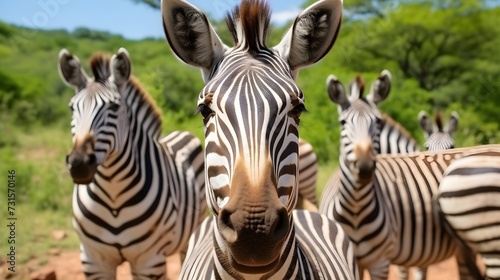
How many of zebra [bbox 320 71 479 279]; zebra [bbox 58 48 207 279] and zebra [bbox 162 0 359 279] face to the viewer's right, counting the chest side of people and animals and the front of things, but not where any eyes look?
0

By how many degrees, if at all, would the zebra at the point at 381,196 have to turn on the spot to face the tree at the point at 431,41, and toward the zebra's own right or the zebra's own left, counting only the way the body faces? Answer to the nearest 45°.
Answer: approximately 135° to the zebra's own right

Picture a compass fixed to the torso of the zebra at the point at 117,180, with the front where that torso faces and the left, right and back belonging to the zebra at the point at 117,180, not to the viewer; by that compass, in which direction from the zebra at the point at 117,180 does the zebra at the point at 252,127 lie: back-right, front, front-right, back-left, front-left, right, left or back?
front-left

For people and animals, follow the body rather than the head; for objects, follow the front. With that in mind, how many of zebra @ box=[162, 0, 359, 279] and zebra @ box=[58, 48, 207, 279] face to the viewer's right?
0

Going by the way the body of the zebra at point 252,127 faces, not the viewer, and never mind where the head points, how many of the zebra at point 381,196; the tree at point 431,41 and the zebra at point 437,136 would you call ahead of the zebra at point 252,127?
0

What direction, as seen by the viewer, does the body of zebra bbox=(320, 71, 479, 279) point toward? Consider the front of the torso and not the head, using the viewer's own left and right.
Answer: facing the viewer and to the left of the viewer

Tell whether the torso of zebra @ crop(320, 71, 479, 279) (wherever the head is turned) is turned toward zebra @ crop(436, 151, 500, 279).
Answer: no

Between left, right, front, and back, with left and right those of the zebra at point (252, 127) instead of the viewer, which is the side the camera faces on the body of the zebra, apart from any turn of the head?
front

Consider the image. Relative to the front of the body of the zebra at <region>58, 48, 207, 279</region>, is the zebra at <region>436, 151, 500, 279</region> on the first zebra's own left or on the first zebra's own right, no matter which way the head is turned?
on the first zebra's own left
